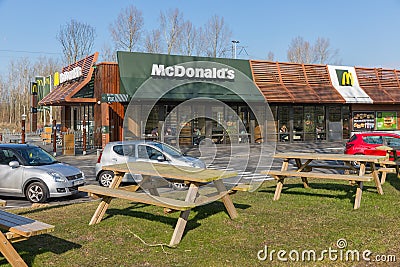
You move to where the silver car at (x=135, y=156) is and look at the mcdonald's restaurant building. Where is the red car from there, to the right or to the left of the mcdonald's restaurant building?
right

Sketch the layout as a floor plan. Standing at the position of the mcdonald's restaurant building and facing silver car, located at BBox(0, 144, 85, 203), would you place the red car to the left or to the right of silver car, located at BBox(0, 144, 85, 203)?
left

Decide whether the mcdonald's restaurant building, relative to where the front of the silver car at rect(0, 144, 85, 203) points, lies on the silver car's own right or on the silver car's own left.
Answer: on the silver car's own left

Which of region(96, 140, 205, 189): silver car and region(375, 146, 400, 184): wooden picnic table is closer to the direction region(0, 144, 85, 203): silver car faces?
the wooden picnic table

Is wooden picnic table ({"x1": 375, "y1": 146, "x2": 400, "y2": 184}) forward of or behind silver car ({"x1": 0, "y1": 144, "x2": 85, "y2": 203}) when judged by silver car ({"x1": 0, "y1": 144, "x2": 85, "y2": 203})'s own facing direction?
forward

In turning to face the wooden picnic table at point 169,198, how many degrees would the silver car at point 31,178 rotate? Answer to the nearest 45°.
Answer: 0° — it already faces it

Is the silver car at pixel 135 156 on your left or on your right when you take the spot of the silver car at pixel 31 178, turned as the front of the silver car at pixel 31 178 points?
on your left

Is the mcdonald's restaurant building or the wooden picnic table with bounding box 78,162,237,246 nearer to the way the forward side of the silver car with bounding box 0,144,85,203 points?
the wooden picnic table

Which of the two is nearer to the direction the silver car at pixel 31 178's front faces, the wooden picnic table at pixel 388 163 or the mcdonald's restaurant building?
the wooden picnic table

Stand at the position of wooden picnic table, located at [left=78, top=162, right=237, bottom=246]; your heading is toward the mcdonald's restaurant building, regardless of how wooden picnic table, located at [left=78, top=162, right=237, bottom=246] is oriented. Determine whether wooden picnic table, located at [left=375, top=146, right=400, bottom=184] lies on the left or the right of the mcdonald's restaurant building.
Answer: right

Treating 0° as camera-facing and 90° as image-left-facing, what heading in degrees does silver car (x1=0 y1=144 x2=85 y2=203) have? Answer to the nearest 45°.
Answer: approximately 315°

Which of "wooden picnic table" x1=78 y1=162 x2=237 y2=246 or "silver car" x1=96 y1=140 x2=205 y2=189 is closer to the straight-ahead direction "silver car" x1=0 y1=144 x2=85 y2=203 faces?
the wooden picnic table

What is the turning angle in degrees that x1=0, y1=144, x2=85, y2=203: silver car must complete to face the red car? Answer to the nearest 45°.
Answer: approximately 45° to its left
